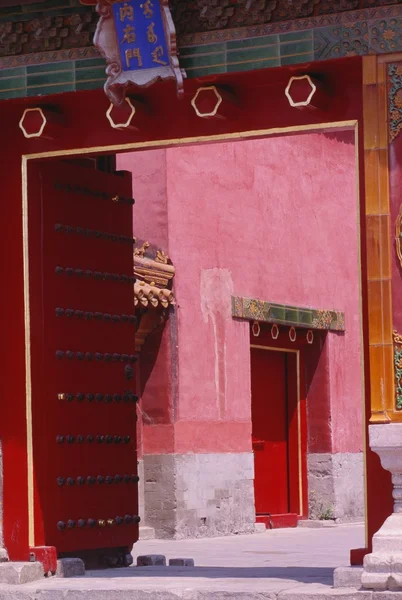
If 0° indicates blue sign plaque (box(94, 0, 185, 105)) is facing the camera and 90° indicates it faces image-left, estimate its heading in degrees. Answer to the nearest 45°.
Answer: approximately 45°

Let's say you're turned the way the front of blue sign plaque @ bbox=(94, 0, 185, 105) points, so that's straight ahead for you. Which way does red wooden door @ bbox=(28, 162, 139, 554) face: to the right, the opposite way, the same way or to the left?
to the left

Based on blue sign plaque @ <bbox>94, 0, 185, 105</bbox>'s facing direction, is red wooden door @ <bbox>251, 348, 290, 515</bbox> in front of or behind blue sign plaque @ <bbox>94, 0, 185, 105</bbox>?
behind

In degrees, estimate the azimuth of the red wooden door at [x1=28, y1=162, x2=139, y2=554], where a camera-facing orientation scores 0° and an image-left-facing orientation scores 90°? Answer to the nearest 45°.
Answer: approximately 315°

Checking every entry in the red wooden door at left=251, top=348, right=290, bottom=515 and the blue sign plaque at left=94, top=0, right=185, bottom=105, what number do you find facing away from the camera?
0

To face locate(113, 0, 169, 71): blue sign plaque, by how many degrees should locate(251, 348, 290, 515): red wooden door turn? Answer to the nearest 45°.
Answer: approximately 45° to its right

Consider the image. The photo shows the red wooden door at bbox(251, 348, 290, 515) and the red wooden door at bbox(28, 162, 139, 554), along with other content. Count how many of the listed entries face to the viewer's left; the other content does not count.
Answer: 0
